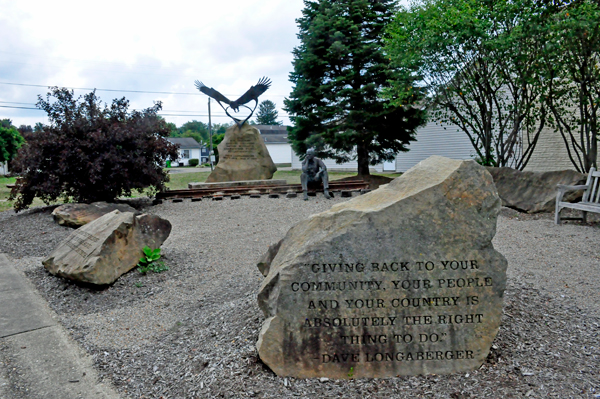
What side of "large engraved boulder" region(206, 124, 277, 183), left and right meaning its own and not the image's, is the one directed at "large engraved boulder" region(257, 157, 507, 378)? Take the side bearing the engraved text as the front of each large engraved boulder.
front

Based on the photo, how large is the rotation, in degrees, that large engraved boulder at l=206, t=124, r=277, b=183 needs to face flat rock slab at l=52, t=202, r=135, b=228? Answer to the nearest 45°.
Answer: approximately 45° to its right

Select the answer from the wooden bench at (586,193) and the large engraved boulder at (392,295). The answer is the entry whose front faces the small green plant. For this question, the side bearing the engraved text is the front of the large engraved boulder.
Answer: the wooden bench

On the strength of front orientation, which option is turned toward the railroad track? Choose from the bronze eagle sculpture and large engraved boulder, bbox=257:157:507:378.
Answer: the bronze eagle sculpture

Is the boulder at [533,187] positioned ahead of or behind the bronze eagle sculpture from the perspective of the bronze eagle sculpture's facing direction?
ahead

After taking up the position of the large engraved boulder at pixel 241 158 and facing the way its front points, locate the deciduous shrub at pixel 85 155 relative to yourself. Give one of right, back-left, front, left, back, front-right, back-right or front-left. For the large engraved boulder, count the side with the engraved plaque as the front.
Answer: front-right

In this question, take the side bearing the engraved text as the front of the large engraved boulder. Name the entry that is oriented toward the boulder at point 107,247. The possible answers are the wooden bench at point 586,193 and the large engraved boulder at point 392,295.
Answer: the wooden bench

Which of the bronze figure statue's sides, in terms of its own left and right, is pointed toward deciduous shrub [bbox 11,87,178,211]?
right

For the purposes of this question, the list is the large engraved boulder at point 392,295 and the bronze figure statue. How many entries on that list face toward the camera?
2

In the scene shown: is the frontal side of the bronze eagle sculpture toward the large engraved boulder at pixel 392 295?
yes

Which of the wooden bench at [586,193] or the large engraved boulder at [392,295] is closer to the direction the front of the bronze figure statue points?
the large engraved boulder

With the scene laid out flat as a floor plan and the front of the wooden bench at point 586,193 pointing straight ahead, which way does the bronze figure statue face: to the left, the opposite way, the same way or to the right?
to the left

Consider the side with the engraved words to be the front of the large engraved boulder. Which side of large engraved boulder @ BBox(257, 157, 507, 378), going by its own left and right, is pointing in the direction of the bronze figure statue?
back

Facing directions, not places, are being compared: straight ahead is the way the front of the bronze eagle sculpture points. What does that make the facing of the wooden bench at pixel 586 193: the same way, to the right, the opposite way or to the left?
to the right

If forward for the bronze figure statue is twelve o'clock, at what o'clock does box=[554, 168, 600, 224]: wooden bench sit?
The wooden bench is roughly at 10 o'clock from the bronze figure statue.

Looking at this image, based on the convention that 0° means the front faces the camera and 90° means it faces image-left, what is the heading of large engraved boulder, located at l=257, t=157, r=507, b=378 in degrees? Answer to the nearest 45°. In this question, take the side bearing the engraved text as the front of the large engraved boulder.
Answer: approximately 0°
